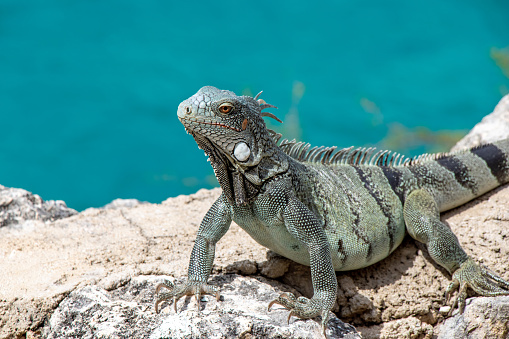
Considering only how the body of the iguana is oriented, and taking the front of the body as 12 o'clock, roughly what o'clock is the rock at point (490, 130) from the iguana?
The rock is roughly at 6 o'clock from the iguana.

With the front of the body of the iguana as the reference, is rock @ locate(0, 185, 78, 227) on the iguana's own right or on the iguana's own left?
on the iguana's own right

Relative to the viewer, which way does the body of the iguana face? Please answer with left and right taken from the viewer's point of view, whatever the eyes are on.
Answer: facing the viewer and to the left of the viewer
